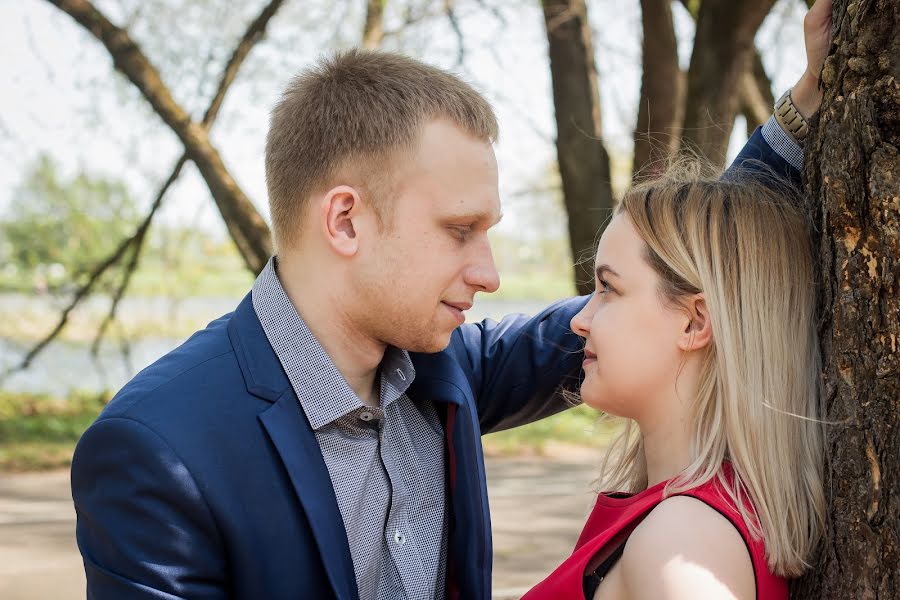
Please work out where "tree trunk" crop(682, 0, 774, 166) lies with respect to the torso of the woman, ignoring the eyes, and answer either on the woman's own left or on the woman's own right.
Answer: on the woman's own right

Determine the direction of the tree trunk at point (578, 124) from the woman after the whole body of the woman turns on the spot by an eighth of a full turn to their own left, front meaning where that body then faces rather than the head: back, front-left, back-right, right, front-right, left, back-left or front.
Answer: back-right

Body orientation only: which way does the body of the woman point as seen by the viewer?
to the viewer's left

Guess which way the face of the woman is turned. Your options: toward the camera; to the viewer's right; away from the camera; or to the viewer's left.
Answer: to the viewer's left

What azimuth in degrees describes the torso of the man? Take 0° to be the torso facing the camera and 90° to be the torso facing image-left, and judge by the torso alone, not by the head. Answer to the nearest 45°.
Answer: approximately 315°

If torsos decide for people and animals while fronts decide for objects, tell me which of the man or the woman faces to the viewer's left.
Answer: the woman

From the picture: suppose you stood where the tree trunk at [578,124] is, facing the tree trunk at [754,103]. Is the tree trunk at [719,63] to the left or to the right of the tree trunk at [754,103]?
right

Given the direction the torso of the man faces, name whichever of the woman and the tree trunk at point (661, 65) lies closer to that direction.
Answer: the woman

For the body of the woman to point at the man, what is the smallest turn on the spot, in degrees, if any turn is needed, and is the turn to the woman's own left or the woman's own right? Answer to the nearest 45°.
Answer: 0° — they already face them

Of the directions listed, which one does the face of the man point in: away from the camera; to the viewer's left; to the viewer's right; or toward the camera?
to the viewer's right

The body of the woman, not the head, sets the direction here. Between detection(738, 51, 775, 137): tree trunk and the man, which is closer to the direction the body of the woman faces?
the man

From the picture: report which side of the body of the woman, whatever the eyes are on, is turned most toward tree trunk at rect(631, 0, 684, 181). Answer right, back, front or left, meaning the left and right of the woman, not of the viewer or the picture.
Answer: right

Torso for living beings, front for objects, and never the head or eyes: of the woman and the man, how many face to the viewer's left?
1
